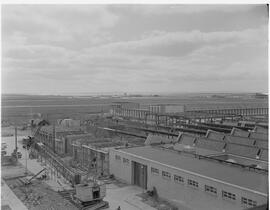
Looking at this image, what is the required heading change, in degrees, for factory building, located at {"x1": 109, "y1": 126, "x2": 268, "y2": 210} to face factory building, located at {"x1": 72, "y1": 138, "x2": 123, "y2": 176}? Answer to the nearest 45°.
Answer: approximately 90° to its right

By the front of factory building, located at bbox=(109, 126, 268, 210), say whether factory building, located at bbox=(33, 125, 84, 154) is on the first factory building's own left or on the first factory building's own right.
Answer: on the first factory building's own right

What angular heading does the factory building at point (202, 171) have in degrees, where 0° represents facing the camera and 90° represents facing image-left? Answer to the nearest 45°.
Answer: approximately 45°
